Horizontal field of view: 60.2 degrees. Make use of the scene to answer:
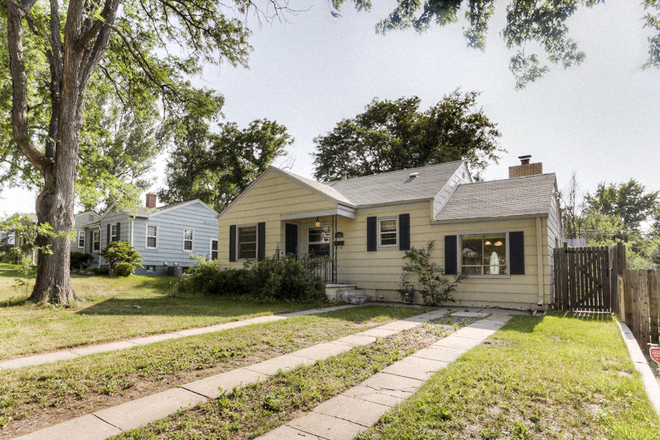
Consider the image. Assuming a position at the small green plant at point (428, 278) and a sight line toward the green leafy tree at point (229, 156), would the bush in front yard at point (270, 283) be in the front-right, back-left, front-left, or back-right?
front-left

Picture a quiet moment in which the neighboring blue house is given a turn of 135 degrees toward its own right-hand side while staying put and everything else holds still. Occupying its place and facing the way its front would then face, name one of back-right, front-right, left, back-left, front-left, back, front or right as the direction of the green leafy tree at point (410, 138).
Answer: right

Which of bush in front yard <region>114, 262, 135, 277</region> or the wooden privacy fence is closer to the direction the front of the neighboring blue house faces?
the bush in front yard

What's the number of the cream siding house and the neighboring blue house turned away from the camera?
0

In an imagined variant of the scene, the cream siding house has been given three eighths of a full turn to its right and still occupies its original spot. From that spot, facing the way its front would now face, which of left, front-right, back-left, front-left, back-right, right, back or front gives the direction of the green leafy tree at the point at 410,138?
front

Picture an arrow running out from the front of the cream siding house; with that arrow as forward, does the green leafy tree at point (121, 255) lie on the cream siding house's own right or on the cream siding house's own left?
on the cream siding house's own right

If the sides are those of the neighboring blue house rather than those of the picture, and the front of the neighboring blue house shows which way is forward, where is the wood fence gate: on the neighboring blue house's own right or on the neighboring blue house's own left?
on the neighboring blue house's own left

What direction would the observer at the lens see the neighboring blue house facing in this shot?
facing the viewer and to the left of the viewer

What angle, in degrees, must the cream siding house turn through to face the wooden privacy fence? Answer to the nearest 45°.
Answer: approximately 90° to its left

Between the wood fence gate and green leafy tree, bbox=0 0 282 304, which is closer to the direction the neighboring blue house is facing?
the green leafy tree
